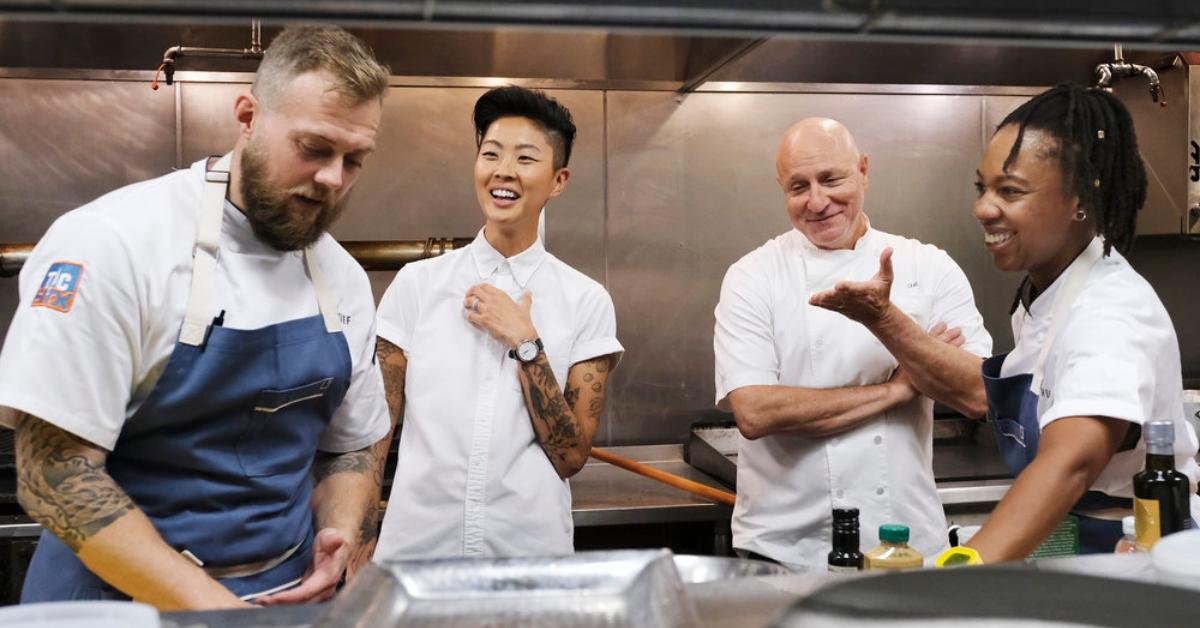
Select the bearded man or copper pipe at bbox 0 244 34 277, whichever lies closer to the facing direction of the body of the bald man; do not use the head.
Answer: the bearded man

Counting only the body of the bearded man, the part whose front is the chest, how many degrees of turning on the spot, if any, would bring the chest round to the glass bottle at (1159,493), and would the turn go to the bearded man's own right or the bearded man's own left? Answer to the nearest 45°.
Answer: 0° — they already face it

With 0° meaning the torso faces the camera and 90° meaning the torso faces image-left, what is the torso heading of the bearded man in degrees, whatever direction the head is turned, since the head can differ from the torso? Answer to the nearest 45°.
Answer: approximately 315°

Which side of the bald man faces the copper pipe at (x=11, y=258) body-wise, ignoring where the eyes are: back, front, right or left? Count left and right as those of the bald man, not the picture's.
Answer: right

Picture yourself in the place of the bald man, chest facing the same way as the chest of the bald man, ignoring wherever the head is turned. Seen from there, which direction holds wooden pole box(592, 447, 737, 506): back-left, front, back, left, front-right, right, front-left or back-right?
back-right

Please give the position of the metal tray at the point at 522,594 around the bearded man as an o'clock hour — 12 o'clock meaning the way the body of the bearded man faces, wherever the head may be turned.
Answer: The metal tray is roughly at 1 o'clock from the bearded man.

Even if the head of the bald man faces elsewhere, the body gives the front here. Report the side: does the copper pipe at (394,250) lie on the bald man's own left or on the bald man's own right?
on the bald man's own right

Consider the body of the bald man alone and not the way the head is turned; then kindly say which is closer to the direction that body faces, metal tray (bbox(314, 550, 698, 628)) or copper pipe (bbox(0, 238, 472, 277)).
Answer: the metal tray

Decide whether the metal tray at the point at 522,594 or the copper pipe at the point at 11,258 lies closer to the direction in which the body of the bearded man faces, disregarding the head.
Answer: the metal tray

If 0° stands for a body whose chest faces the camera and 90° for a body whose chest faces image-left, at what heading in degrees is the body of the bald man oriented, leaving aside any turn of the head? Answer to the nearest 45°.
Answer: approximately 0°

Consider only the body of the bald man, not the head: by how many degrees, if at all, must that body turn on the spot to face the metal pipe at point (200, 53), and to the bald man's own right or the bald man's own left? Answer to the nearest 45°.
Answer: approximately 90° to the bald man's own right
